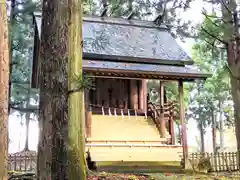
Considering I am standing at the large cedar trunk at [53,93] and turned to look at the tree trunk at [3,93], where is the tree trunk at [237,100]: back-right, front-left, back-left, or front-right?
back-right

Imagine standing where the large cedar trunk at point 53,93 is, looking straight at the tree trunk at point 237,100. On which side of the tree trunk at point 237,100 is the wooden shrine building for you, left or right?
left

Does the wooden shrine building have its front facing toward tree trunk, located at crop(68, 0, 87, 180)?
yes

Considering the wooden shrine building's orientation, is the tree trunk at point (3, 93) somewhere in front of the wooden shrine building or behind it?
in front

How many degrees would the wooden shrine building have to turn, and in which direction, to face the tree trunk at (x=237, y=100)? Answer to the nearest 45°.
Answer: approximately 45° to its left

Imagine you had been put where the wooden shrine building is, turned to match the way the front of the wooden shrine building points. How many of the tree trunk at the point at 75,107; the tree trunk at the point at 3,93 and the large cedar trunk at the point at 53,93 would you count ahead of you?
3

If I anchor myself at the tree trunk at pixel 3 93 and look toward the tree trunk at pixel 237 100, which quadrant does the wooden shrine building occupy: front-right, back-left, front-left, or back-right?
front-left

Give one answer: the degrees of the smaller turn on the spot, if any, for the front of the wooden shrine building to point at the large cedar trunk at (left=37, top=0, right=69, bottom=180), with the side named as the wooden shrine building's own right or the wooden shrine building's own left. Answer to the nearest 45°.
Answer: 0° — it already faces it

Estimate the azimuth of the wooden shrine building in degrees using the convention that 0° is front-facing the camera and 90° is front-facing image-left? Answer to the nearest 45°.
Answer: approximately 0°
